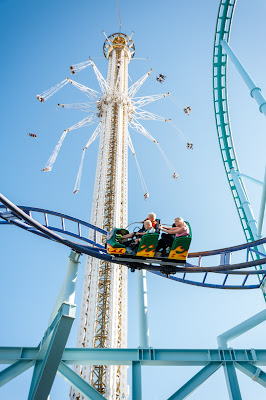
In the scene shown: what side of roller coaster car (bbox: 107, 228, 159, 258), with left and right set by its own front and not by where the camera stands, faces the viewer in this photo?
left

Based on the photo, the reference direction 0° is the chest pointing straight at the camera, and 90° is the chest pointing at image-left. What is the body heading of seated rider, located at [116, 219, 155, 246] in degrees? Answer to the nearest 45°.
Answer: approximately 90°

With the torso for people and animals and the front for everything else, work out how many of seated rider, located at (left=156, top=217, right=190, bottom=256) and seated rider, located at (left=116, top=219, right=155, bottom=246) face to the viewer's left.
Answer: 2

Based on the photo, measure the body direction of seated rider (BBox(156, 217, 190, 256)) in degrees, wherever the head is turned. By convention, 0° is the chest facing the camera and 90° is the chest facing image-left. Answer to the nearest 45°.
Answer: approximately 90°

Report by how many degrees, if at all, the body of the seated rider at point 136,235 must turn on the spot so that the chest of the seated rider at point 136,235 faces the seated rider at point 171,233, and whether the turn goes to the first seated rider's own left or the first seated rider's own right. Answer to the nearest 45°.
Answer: approximately 180°

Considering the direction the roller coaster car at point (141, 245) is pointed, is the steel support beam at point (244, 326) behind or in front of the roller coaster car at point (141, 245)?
behind
